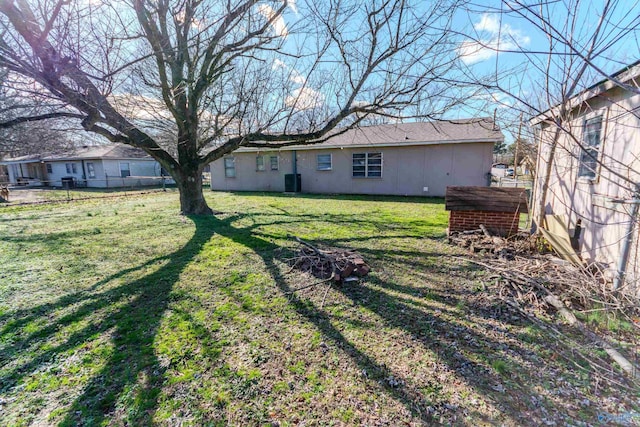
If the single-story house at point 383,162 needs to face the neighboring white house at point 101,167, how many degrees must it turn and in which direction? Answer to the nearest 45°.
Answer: approximately 90° to its left

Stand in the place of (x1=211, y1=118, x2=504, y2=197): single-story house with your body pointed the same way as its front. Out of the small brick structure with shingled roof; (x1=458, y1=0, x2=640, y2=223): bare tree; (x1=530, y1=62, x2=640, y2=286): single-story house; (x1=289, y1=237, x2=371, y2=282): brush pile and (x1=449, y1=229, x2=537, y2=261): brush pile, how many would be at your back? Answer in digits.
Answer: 5

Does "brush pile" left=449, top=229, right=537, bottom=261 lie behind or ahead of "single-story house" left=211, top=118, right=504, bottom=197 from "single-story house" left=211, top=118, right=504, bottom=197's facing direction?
behind

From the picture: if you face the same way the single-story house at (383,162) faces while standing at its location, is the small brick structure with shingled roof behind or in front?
behind

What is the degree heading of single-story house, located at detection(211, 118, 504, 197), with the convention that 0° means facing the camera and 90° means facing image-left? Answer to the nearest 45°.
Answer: approximately 180°

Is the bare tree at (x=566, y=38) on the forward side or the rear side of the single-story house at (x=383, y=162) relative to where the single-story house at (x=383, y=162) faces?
on the rear side

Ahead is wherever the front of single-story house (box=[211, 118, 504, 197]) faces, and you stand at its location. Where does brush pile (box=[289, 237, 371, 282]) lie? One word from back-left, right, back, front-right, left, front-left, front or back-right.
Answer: back

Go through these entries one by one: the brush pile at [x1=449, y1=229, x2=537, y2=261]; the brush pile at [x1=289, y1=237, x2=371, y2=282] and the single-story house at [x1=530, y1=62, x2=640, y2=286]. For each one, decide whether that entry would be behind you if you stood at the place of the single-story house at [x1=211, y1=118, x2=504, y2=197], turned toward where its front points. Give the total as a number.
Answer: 3
